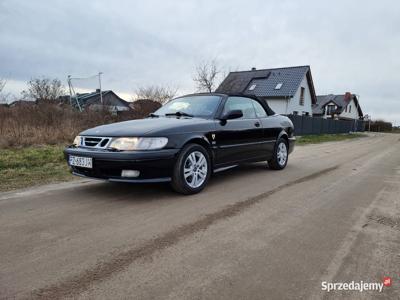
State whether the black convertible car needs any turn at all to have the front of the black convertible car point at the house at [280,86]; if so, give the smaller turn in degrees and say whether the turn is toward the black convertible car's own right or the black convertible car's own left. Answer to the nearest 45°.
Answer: approximately 135° to the black convertible car's own right

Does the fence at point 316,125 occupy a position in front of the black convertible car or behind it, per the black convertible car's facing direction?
behind

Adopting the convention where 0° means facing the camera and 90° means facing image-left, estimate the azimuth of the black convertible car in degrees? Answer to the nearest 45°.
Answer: approximately 45°
